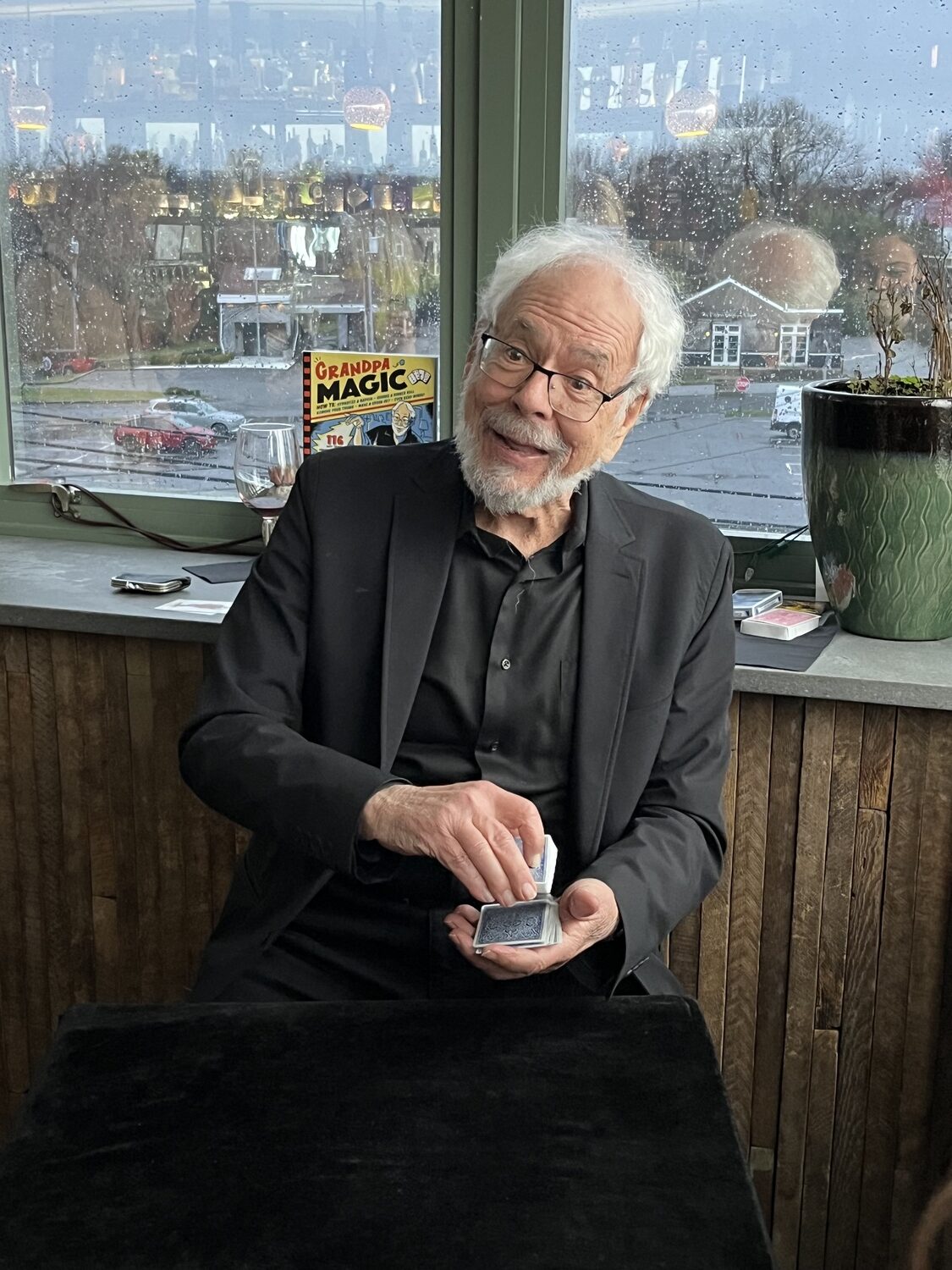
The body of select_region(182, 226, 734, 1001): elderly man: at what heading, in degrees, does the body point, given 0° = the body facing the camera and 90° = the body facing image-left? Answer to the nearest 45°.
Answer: approximately 0°

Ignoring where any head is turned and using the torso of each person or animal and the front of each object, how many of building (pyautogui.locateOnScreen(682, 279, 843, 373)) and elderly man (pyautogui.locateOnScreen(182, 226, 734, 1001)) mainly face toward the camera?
2

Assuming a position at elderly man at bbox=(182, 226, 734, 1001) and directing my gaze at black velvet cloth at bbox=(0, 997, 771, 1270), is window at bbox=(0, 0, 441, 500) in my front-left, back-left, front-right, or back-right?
back-right

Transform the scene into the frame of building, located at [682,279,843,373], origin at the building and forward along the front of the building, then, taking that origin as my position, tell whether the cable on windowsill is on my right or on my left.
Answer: on my right

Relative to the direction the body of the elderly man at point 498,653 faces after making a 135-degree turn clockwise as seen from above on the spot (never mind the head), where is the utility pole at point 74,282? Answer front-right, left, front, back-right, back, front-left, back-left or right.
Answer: front

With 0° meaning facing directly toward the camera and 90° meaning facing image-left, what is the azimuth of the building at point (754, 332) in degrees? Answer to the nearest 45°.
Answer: approximately 0°

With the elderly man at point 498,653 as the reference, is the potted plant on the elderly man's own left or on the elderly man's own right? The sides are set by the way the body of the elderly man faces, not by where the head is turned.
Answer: on the elderly man's own left

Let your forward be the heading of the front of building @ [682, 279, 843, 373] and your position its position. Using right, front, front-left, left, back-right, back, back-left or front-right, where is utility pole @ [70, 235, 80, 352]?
right

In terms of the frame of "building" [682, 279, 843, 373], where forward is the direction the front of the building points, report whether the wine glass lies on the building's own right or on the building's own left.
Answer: on the building's own right

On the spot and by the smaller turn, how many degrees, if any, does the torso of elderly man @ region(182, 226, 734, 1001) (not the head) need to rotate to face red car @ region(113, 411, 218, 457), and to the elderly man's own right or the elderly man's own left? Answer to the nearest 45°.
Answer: approximately 135° to the elderly man's own right
